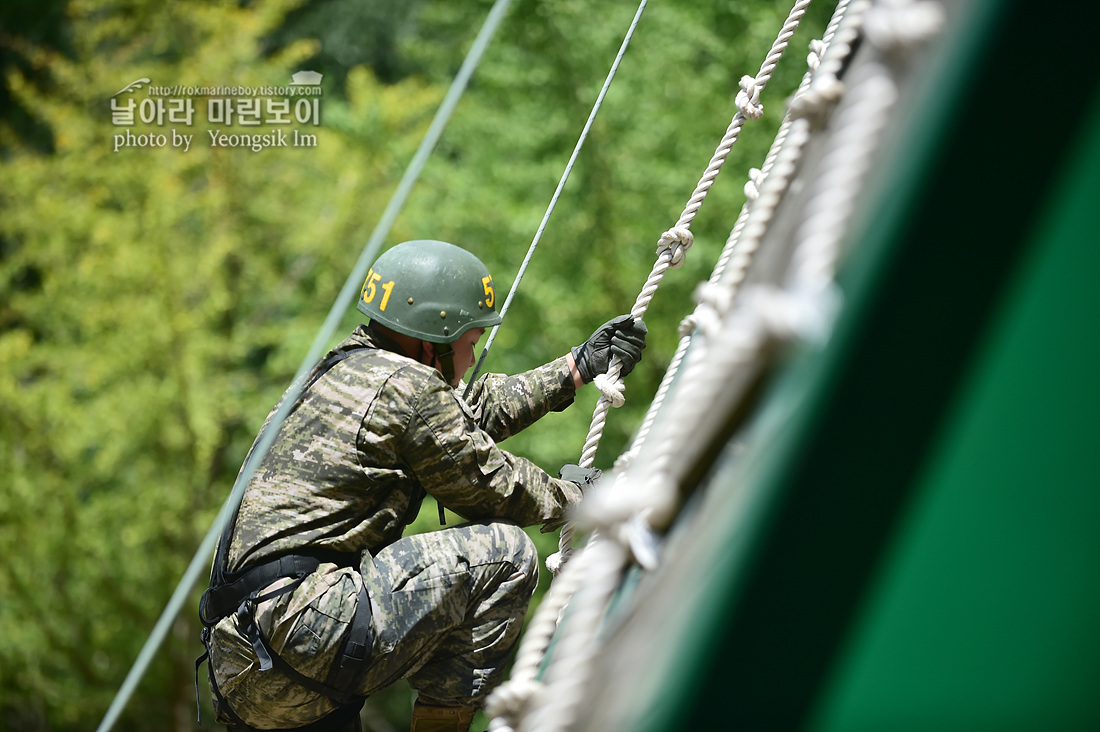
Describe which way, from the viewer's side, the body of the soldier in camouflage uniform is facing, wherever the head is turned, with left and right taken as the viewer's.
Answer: facing to the right of the viewer
